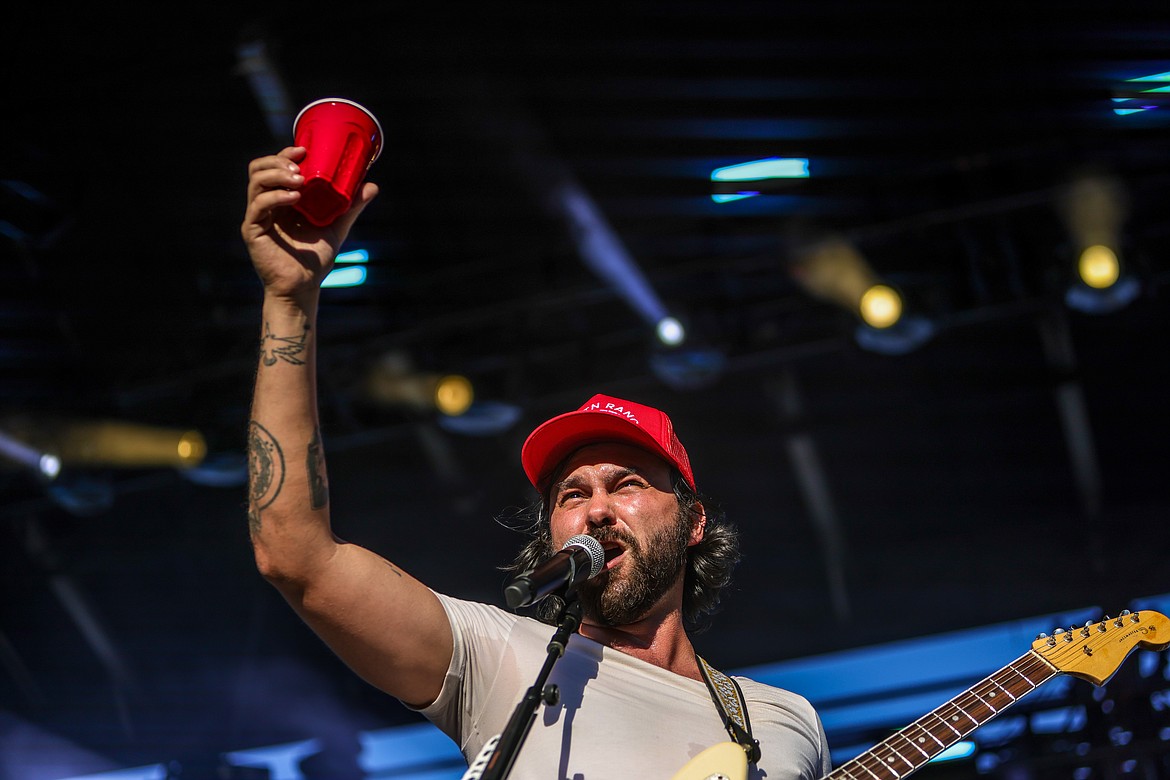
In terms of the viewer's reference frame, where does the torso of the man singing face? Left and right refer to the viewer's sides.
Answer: facing the viewer and to the left of the viewer

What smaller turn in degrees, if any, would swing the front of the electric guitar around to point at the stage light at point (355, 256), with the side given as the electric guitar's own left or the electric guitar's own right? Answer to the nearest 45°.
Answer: approximately 135° to the electric guitar's own right

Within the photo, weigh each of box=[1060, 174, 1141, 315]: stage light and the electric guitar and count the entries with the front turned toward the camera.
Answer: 2

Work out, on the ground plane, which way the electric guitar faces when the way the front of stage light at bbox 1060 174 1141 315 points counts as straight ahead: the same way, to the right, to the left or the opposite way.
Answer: the same way

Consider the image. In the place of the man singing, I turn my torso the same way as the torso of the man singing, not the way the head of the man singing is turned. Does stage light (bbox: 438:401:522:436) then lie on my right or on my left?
on my right

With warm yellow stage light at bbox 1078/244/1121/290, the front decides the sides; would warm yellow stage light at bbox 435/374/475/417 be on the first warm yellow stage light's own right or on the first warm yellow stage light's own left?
on the first warm yellow stage light's own right

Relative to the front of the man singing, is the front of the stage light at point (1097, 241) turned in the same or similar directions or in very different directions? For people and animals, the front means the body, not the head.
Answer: same or similar directions

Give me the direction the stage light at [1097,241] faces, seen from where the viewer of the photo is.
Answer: facing the viewer

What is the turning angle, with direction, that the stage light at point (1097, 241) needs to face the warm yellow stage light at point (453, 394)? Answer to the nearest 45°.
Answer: approximately 90° to its right

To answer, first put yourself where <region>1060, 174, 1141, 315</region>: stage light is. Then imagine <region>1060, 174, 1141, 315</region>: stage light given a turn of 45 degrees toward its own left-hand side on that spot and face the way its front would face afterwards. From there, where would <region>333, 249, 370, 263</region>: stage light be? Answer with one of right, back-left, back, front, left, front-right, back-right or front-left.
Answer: back-right

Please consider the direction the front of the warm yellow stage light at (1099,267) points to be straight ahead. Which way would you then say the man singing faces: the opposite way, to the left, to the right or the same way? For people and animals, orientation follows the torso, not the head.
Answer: the same way

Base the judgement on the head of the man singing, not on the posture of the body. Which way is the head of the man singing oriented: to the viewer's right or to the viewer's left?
to the viewer's left

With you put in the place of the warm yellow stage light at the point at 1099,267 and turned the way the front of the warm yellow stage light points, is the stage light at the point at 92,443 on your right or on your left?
on your right

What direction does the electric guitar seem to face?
toward the camera
